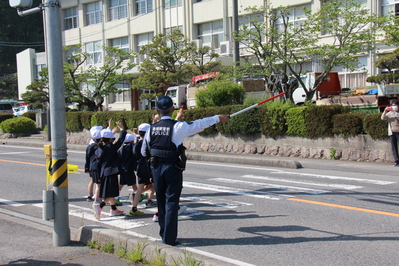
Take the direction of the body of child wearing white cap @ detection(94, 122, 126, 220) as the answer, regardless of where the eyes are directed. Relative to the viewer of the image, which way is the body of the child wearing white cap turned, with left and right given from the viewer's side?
facing away from the viewer and to the right of the viewer

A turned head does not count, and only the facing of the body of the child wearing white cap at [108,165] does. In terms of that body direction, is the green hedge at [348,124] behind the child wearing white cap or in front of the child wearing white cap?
in front

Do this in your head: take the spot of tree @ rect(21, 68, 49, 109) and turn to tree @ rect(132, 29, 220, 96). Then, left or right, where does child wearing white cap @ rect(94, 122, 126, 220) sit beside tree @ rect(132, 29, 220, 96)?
right

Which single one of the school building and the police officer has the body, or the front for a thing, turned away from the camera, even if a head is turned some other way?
the police officer

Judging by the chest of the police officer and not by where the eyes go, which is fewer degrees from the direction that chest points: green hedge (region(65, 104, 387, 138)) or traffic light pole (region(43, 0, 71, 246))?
the green hedge

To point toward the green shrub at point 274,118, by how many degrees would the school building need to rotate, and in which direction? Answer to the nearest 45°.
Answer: approximately 45° to its left

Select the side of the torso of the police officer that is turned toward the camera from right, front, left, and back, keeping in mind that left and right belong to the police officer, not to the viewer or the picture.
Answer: back

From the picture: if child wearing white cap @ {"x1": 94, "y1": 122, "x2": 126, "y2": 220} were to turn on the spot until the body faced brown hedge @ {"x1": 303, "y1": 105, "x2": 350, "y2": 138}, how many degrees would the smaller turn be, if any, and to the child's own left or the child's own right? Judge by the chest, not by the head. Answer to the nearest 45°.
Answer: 0° — they already face it

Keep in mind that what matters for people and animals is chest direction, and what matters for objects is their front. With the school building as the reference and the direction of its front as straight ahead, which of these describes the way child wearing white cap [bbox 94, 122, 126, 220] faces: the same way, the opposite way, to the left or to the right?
the opposite way

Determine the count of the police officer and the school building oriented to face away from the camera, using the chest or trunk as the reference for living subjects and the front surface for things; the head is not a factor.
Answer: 1

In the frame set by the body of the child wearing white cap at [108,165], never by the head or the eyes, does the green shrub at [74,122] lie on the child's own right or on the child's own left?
on the child's own left

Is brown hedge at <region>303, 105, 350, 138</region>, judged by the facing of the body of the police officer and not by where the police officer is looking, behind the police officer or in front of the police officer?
in front

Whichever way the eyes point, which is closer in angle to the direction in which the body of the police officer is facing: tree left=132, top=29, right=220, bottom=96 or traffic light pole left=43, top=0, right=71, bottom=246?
the tree

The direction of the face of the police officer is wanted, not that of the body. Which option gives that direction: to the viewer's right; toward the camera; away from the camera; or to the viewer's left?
away from the camera
